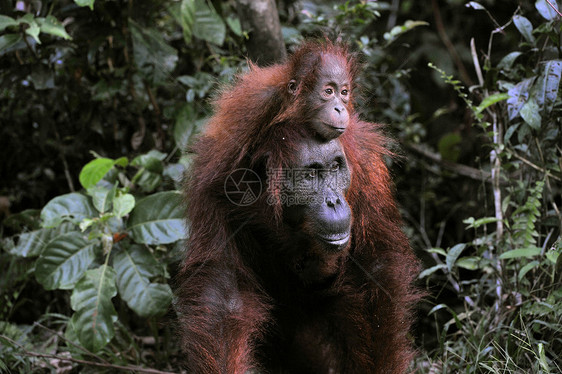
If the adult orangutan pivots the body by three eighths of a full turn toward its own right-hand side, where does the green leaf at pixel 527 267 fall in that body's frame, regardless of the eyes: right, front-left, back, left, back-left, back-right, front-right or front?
back

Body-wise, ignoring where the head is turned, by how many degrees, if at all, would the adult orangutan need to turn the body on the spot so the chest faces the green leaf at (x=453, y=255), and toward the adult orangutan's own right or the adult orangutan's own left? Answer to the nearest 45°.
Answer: approximately 45° to the adult orangutan's own left

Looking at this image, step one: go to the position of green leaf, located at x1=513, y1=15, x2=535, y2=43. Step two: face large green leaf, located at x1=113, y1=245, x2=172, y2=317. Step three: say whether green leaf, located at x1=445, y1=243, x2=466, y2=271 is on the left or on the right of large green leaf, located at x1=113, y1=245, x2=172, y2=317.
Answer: left

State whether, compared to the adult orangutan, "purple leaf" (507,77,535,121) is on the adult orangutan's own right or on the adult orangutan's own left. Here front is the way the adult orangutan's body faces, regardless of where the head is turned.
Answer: on the adult orangutan's own left

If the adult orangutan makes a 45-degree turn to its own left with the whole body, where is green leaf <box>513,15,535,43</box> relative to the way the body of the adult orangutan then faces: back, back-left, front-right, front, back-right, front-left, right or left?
front-left

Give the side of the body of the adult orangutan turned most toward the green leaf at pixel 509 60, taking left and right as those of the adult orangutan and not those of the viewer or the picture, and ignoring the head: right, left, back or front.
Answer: left

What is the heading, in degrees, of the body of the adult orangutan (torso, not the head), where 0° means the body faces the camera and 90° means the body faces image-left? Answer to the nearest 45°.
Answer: approximately 315°

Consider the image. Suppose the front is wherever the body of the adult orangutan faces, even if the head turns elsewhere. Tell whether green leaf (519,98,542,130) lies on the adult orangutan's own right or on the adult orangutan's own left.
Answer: on the adult orangutan's own left

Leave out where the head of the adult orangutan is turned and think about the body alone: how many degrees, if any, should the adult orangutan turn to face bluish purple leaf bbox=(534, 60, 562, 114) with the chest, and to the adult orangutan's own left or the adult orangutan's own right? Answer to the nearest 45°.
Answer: approximately 90° to the adult orangutan's own left

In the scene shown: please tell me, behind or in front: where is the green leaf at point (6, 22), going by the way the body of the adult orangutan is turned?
behind
